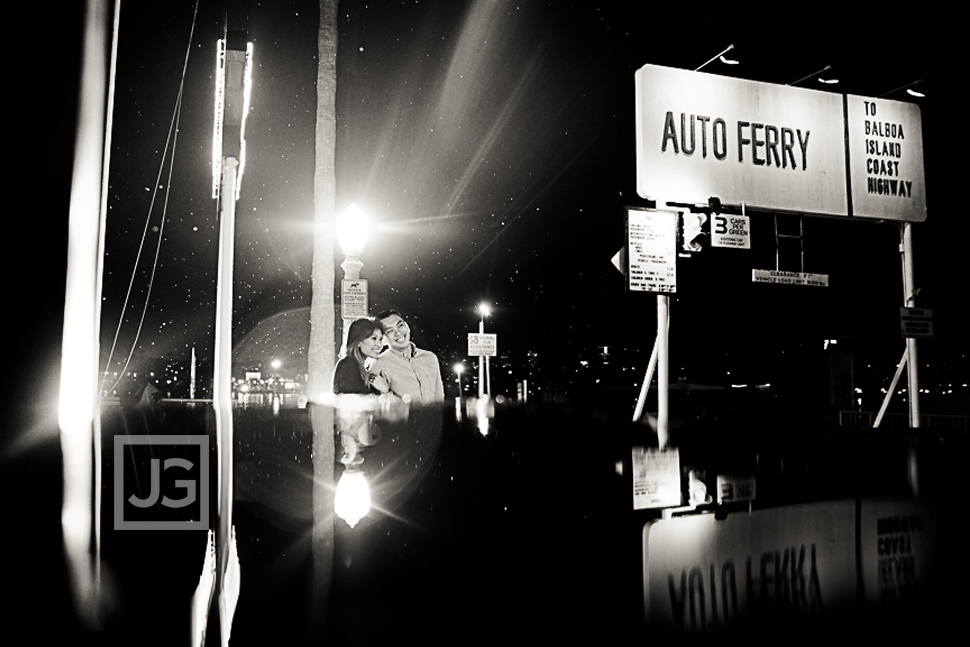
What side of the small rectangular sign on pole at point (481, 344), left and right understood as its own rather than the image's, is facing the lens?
front

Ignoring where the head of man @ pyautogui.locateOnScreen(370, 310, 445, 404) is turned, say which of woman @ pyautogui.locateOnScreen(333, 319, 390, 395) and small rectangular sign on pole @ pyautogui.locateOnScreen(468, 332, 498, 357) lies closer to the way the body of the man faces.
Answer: the woman

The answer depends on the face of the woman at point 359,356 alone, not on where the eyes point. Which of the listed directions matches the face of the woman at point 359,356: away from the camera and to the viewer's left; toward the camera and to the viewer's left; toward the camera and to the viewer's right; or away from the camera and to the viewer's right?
toward the camera and to the viewer's right

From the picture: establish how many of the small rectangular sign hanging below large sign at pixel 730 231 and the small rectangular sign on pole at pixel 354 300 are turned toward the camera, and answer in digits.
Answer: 2

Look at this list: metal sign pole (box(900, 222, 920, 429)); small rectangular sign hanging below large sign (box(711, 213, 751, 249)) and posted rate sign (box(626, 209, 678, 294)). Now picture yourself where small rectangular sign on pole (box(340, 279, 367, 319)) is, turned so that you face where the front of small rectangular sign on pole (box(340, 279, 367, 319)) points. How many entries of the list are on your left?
3

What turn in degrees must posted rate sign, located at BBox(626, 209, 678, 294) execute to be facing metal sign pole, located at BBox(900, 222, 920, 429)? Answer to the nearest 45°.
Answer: approximately 135° to its left

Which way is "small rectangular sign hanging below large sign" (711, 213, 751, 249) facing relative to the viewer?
toward the camera

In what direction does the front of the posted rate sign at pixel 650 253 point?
toward the camera

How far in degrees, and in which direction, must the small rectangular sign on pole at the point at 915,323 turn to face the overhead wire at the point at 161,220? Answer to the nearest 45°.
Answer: approximately 90° to its right
